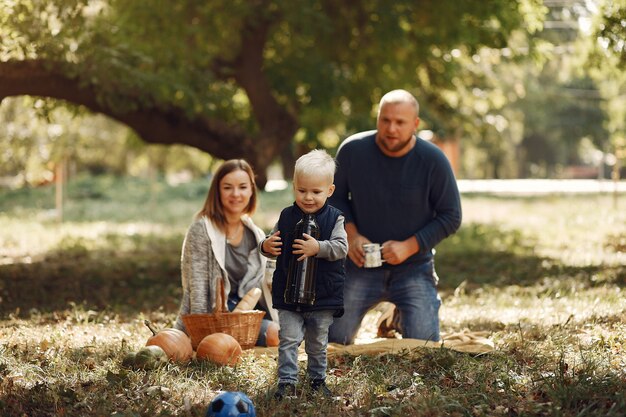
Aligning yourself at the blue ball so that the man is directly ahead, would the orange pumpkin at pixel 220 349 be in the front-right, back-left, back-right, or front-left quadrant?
front-left

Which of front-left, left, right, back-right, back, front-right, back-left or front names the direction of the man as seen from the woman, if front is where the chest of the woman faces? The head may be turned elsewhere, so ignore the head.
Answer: front-left

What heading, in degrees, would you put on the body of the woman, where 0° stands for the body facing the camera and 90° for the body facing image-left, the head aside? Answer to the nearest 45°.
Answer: approximately 315°

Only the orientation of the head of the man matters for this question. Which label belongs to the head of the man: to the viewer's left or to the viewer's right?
to the viewer's left

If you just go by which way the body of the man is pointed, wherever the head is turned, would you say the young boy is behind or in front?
in front

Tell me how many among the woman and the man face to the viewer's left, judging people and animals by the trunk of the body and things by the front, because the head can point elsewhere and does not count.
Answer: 0

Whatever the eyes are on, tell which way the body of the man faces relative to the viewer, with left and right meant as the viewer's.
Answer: facing the viewer

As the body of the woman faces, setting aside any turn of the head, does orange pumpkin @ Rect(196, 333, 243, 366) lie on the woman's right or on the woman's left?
on the woman's right

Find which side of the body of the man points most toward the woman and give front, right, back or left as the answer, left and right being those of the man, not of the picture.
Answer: right

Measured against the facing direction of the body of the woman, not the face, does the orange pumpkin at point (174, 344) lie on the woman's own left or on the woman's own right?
on the woman's own right

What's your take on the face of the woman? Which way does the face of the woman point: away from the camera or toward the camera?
toward the camera

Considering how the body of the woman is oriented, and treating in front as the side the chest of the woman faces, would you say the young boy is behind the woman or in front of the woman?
in front

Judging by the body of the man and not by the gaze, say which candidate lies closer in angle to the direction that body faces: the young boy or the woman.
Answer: the young boy
